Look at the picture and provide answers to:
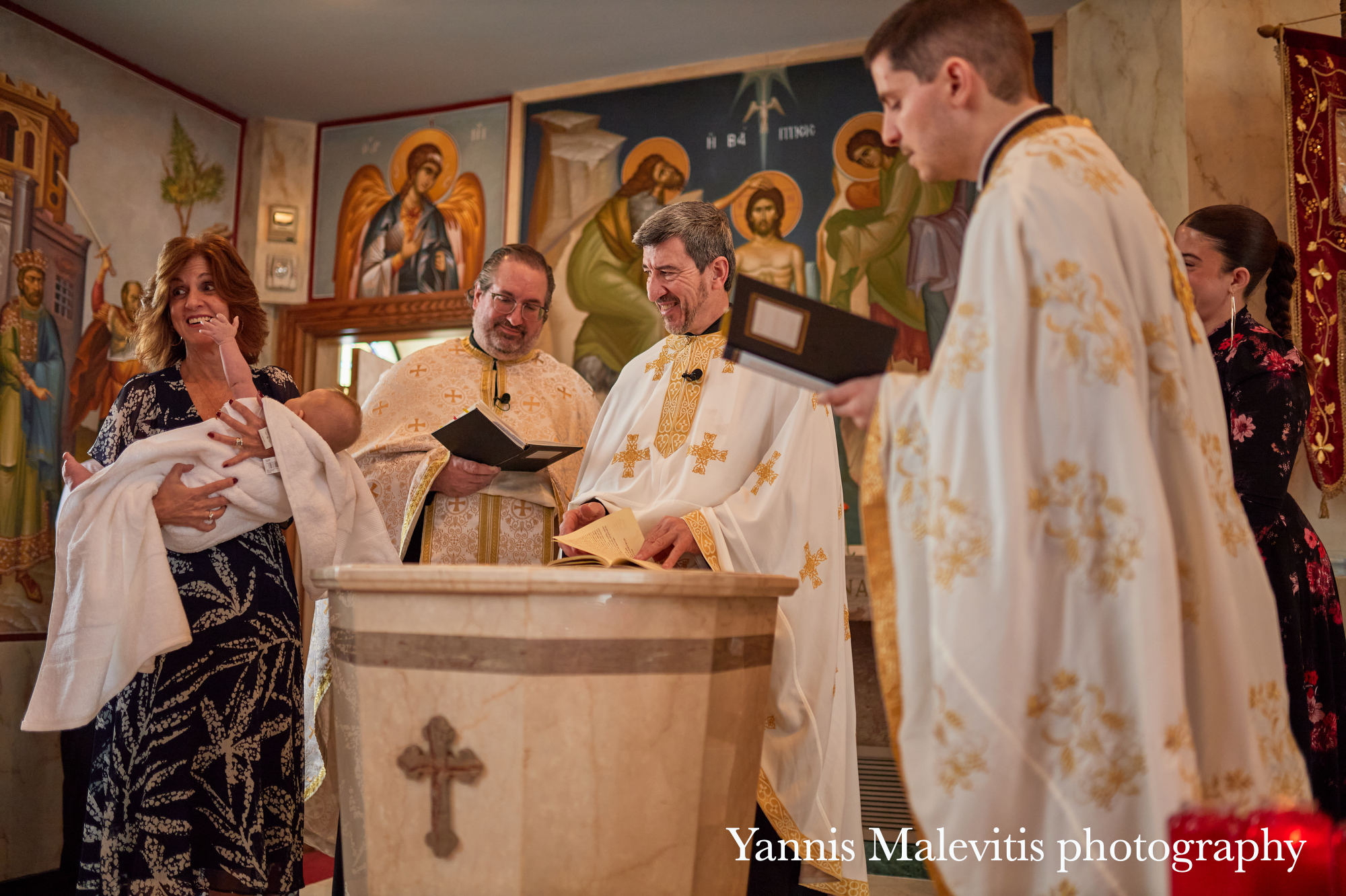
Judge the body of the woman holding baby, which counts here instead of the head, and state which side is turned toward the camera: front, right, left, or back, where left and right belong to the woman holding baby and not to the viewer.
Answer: front

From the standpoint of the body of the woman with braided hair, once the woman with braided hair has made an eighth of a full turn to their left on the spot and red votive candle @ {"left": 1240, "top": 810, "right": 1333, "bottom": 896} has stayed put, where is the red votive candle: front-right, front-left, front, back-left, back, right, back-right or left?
front-left

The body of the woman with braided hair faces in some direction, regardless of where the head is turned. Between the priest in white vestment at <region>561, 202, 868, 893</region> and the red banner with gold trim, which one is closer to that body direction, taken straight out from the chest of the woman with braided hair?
the priest in white vestment

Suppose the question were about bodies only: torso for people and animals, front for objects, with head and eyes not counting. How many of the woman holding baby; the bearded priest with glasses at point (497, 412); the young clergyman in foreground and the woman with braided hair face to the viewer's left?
2

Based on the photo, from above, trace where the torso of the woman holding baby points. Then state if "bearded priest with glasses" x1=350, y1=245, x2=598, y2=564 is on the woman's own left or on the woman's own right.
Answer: on the woman's own left

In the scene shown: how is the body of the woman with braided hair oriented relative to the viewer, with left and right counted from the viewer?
facing to the left of the viewer

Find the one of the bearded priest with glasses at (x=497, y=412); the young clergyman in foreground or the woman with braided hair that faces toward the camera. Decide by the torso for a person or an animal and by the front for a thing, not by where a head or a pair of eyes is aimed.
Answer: the bearded priest with glasses

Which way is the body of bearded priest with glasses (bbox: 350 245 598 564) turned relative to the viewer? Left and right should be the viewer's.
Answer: facing the viewer

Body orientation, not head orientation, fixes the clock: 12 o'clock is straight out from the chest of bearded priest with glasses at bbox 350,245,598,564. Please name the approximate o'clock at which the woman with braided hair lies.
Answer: The woman with braided hair is roughly at 10 o'clock from the bearded priest with glasses.

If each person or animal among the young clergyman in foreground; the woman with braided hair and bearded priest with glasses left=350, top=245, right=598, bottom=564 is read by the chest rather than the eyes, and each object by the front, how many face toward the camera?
1

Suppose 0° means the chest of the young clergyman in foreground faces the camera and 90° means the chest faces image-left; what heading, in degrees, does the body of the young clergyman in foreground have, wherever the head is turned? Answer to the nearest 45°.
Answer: approximately 90°

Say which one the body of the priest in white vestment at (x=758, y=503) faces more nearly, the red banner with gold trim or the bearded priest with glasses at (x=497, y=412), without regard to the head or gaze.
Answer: the bearded priest with glasses

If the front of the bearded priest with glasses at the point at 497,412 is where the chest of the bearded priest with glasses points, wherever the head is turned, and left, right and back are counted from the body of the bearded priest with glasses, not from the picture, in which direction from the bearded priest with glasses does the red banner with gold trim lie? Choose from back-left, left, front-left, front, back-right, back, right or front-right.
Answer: left

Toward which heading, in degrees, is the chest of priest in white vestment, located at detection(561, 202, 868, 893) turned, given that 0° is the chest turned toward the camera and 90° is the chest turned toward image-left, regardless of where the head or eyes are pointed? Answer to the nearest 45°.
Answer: approximately 45°

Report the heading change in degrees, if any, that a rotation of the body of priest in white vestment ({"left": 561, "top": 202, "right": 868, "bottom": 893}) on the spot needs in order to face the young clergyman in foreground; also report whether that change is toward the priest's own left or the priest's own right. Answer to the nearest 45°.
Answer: approximately 45° to the priest's own left

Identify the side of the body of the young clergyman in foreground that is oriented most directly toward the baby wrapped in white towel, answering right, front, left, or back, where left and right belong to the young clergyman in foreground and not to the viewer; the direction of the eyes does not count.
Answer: front

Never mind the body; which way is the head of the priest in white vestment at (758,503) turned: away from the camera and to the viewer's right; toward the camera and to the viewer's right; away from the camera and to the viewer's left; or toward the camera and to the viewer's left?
toward the camera and to the viewer's left
